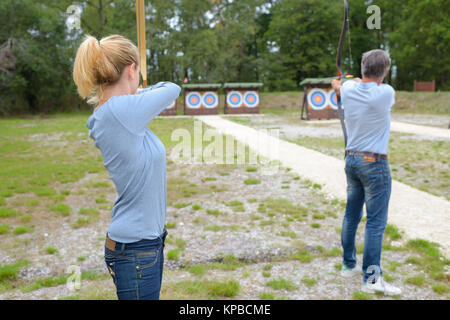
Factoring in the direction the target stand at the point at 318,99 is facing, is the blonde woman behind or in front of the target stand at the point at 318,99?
in front

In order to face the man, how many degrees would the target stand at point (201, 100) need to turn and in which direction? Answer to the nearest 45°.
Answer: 0° — it already faces them

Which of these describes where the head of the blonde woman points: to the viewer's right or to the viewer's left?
to the viewer's right

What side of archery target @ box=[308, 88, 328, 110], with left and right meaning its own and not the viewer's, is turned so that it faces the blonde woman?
front

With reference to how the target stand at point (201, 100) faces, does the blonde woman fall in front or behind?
in front

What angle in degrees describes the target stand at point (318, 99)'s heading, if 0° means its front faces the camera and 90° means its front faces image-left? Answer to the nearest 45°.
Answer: approximately 0°
